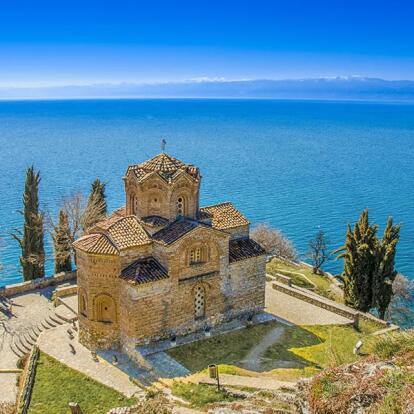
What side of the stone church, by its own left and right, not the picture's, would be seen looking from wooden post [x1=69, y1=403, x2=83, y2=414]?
back

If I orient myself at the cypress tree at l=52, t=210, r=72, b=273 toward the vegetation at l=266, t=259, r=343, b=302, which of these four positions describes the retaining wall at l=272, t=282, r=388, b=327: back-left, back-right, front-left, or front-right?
front-right

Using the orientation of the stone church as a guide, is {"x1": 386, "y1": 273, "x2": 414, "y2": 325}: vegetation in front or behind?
in front

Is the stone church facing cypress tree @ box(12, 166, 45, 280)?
no

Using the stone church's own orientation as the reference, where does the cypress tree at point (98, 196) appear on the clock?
The cypress tree is roughly at 10 o'clock from the stone church.

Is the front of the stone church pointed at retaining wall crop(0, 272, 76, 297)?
no

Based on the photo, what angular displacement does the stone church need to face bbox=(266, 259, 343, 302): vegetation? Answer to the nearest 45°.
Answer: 0° — it already faces it

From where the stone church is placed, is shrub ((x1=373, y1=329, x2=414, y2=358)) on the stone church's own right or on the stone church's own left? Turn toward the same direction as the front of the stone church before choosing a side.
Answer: on the stone church's own right

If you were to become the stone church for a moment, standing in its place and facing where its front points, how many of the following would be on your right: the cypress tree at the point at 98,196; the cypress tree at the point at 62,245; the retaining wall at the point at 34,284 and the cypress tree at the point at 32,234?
0

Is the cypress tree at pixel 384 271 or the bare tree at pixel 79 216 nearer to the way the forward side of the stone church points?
the cypress tree
